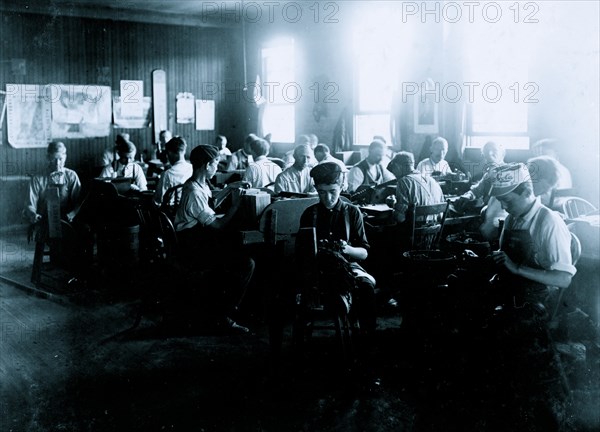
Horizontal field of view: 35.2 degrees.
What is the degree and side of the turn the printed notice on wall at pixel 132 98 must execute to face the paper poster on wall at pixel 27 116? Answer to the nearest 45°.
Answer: approximately 45° to its right

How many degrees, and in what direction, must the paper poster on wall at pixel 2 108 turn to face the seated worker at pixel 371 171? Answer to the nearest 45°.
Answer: approximately 45° to its left

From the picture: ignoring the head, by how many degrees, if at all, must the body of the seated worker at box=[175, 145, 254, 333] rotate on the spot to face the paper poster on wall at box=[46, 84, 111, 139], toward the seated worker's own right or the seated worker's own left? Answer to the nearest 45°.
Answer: approximately 90° to the seated worker's own left

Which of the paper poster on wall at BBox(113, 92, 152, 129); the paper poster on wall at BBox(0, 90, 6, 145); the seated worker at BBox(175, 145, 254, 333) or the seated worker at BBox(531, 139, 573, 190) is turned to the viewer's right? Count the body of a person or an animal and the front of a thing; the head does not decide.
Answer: the seated worker at BBox(175, 145, 254, 333)

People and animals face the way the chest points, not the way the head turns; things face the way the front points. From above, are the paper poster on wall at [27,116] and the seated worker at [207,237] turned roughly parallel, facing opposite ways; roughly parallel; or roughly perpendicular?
roughly perpendicular

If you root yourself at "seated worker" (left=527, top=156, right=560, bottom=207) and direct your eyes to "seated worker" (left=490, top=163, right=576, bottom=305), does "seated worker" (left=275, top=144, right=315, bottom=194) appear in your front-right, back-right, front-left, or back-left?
back-right
